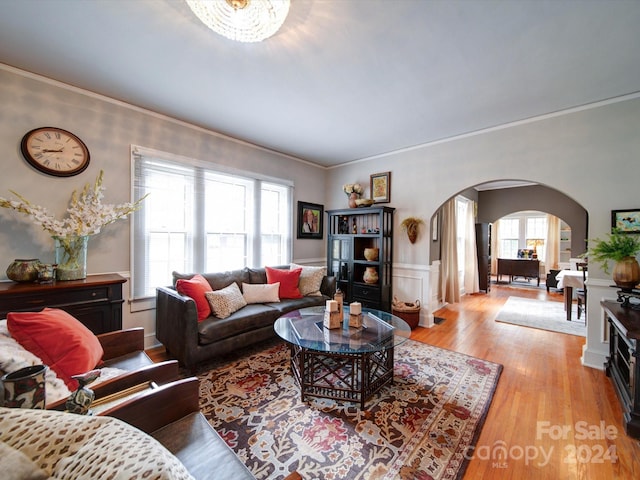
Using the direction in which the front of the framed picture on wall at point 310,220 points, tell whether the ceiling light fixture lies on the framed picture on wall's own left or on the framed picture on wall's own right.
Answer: on the framed picture on wall's own right

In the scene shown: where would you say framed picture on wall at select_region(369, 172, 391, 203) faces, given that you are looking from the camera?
facing the viewer and to the left of the viewer

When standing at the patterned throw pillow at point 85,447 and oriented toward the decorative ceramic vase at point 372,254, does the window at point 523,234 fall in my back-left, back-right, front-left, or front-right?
front-right

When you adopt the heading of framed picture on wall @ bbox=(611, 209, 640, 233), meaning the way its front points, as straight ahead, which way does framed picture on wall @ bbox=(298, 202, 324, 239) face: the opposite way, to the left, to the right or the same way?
to the left

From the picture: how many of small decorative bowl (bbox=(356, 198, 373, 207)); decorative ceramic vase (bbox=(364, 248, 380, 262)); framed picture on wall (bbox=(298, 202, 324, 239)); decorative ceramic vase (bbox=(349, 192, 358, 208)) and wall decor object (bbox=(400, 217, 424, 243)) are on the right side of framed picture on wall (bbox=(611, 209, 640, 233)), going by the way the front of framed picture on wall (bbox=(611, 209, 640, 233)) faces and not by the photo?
5

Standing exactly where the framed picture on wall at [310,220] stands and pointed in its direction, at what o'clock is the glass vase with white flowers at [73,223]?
The glass vase with white flowers is roughly at 3 o'clock from the framed picture on wall.

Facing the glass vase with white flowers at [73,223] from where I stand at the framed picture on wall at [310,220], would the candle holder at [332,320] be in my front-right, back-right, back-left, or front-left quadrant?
front-left

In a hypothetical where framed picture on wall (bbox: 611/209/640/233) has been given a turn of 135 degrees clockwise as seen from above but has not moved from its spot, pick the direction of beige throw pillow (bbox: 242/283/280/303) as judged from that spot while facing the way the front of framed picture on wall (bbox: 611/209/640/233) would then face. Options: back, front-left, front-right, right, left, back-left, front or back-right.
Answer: left

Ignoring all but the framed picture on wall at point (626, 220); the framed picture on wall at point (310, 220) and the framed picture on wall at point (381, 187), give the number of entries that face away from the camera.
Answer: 0

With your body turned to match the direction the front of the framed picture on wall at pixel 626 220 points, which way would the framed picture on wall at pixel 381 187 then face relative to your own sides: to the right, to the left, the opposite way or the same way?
the same way

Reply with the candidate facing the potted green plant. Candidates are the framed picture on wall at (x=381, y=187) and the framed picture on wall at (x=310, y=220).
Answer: the framed picture on wall at (x=310, y=220)

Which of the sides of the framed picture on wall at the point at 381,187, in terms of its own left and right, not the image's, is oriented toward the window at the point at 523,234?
back

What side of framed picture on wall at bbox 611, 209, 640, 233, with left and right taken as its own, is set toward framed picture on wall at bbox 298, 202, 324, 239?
right

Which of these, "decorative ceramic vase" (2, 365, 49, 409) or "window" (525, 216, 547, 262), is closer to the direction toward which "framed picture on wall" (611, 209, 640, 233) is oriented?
the decorative ceramic vase

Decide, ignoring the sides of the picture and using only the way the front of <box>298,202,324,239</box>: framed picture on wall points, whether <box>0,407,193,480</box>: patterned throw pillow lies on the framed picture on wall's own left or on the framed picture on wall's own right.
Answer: on the framed picture on wall's own right

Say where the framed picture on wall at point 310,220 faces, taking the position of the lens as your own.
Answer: facing the viewer and to the right of the viewer

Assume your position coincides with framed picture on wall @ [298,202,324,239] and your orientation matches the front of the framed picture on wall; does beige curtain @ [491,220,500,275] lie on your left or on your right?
on your left

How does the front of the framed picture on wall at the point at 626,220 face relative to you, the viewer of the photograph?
facing the viewer

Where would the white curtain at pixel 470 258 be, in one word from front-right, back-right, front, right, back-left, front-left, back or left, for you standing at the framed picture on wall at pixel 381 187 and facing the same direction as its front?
back
